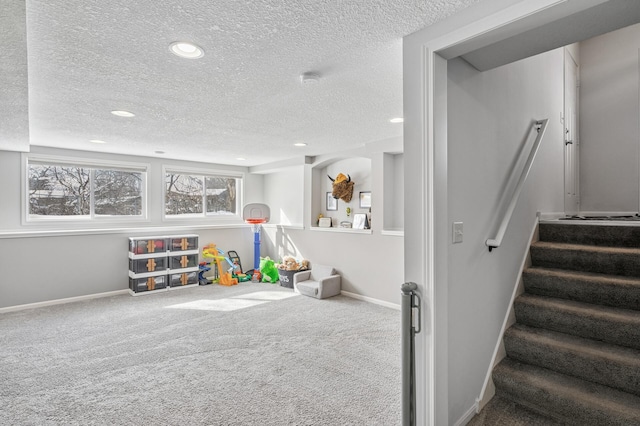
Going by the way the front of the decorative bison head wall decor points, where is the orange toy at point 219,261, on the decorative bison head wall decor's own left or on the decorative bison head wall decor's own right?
on the decorative bison head wall decor's own right

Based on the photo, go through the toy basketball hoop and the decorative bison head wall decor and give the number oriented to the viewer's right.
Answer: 0

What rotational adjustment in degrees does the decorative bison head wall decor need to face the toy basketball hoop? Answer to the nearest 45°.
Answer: approximately 90° to its right

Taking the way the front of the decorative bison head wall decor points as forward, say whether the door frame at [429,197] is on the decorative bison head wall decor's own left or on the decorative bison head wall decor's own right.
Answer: on the decorative bison head wall decor's own left

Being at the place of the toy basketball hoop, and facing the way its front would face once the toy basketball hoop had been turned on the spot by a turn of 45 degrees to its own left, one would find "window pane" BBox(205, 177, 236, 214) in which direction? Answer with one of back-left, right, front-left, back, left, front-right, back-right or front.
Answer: back

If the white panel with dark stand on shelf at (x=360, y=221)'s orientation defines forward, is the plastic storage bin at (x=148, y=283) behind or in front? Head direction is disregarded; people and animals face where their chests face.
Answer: in front

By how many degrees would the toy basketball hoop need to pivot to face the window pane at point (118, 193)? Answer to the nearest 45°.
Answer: approximately 90° to its right

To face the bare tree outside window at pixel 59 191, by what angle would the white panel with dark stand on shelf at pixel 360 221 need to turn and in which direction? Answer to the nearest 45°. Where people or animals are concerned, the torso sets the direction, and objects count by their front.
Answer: approximately 45° to its right

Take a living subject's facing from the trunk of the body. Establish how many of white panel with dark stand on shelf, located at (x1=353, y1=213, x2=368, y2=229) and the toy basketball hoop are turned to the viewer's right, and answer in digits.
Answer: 0

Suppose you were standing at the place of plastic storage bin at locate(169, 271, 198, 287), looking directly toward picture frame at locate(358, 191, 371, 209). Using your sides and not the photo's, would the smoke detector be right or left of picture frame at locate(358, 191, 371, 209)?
right

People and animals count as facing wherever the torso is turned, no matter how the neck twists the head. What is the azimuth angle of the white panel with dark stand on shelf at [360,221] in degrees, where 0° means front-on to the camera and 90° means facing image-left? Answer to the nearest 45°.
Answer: approximately 45°

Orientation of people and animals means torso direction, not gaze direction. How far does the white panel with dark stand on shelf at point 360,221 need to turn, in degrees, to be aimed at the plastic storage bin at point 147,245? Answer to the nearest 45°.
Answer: approximately 45° to its right

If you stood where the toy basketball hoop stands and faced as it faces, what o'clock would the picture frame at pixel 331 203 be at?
The picture frame is roughly at 10 o'clock from the toy basketball hoop.
